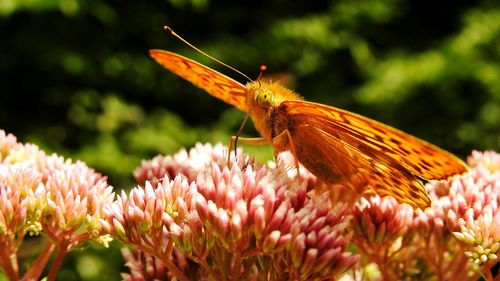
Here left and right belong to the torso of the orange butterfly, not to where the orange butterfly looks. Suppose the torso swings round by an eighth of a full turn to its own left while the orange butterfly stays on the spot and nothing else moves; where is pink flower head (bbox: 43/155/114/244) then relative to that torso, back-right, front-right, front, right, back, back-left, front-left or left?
right

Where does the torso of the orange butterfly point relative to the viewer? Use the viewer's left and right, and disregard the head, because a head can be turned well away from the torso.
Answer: facing the viewer and to the left of the viewer

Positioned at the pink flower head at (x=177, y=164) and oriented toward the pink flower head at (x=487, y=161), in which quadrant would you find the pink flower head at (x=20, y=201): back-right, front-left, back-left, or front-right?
back-right

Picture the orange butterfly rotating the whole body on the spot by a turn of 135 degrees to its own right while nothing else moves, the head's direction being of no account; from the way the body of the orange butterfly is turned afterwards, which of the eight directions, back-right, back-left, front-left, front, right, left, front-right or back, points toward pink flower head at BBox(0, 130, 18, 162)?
left

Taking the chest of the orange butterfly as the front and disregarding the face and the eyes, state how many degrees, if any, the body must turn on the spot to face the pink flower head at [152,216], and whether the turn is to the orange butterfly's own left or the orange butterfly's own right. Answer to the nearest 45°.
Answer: approximately 45° to the orange butterfly's own right
